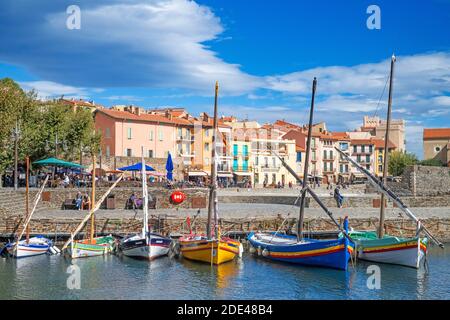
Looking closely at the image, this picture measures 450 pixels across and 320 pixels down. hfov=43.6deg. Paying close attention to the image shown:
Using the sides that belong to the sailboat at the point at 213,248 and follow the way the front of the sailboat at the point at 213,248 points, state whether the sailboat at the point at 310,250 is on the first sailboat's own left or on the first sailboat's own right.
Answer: on the first sailboat's own left

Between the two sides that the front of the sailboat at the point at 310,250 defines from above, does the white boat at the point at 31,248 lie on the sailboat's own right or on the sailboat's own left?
on the sailboat's own right

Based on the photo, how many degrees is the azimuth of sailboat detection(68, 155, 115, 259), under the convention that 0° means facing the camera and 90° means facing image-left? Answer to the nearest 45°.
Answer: approximately 45°

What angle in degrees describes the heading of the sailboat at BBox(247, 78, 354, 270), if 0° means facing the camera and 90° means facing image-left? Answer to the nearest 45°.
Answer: approximately 315°

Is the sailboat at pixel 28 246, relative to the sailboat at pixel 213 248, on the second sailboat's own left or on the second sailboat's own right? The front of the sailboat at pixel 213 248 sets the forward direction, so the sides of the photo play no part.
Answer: on the second sailboat's own right

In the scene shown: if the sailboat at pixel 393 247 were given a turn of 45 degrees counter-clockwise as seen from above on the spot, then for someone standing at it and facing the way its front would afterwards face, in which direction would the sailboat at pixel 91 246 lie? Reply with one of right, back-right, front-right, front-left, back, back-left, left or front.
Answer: back

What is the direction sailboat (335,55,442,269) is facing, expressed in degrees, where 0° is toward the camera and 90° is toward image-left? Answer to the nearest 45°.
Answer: approximately 315°
